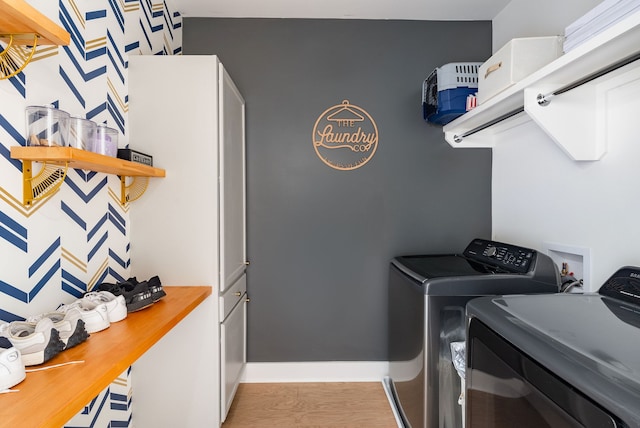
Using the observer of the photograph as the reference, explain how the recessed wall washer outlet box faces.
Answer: facing the viewer and to the left of the viewer

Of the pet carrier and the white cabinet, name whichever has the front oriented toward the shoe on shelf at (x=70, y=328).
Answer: the pet carrier

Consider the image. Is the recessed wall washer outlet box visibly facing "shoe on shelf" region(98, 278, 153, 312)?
yes

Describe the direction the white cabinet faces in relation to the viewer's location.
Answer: facing to the right of the viewer

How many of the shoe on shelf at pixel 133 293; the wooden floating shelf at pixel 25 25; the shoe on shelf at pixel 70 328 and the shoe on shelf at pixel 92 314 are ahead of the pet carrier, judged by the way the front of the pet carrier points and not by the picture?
4

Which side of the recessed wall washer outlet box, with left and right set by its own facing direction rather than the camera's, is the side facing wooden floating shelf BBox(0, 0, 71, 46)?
front

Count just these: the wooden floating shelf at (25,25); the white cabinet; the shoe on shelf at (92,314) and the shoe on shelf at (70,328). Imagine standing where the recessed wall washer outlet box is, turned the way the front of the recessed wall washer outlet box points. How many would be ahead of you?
4

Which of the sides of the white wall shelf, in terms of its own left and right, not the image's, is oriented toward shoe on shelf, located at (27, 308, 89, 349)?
front

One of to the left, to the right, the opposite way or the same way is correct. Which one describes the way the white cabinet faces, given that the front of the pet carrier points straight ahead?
the opposite way

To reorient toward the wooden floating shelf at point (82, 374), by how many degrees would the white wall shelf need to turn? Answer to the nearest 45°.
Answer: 0° — it already faces it
